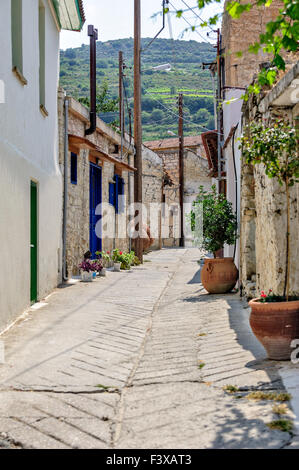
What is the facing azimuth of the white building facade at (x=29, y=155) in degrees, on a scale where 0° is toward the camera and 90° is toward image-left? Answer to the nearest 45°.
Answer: approximately 270°

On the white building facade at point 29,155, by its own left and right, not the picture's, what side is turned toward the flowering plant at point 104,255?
left

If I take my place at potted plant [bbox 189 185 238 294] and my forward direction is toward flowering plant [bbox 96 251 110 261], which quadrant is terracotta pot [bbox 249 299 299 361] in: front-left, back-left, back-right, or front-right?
back-left

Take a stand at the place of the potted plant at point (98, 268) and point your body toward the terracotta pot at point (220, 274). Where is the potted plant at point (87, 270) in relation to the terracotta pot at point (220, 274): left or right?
right

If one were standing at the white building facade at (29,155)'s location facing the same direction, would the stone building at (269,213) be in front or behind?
in front

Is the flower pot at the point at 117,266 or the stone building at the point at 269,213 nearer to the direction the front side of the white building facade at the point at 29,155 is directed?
the stone building

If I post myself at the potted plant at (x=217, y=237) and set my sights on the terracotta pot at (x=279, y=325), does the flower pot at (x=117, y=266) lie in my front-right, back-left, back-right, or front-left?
back-right

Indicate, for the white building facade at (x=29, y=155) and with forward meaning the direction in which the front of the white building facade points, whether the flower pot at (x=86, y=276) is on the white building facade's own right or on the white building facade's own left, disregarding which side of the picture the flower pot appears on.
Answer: on the white building facade's own left

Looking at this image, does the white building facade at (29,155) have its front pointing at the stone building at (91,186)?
no

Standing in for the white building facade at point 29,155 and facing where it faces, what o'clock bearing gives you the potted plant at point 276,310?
The potted plant is roughly at 2 o'clock from the white building facade.

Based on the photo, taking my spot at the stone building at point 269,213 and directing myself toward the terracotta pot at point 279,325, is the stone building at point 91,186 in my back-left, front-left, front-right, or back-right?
back-right

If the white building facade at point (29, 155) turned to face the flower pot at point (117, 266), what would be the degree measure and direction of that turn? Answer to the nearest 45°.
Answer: approximately 90° to its left

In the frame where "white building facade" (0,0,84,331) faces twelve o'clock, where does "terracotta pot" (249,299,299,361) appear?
The terracotta pot is roughly at 2 o'clock from the white building facade.

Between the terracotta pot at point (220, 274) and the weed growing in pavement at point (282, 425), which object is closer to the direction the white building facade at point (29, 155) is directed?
the terracotta pot
